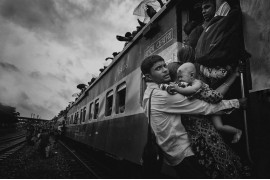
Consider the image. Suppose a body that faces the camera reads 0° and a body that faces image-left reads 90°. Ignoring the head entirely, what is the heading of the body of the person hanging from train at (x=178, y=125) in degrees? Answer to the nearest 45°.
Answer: approximately 270°

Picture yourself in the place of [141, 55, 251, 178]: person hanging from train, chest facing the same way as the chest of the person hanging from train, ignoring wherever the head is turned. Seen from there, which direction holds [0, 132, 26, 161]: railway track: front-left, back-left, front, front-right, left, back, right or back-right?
back-left
